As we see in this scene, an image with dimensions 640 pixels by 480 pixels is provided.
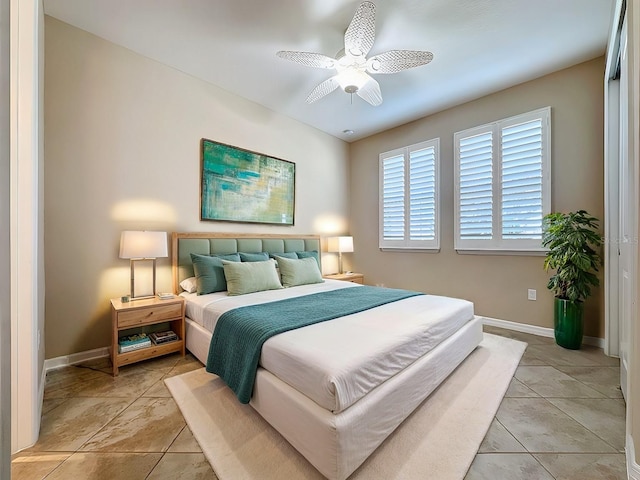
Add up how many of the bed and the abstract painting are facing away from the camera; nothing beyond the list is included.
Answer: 0

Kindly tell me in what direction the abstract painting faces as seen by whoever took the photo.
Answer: facing the viewer and to the right of the viewer

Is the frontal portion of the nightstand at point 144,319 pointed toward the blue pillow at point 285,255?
no

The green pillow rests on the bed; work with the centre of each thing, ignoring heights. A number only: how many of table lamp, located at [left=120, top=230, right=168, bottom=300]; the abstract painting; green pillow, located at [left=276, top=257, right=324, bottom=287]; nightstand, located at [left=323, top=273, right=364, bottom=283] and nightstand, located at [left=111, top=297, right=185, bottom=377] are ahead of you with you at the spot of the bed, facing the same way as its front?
0

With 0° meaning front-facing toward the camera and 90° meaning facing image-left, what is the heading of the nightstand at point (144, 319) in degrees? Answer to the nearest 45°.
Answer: approximately 315°

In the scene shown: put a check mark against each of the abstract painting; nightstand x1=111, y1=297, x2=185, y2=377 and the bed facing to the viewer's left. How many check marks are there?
0

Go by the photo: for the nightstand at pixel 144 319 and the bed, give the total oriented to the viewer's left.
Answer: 0

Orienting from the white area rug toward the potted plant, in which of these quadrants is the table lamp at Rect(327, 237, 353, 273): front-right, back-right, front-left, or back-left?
front-left

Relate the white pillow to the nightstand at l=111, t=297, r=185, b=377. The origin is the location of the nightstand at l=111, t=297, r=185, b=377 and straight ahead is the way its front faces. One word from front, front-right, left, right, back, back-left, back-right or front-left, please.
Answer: left

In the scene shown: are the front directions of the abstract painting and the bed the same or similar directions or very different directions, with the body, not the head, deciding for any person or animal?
same or similar directions

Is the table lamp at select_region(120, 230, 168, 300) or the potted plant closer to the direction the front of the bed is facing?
the potted plant

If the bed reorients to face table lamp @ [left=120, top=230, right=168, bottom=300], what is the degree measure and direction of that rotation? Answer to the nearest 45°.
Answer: approximately 180°

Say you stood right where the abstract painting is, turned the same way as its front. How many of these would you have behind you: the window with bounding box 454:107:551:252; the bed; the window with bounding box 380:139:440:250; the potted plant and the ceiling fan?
0

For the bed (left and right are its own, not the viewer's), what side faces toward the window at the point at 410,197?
left

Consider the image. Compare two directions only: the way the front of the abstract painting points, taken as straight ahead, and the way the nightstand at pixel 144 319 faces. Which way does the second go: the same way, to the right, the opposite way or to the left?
the same way

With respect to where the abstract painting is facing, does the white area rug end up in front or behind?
in front
